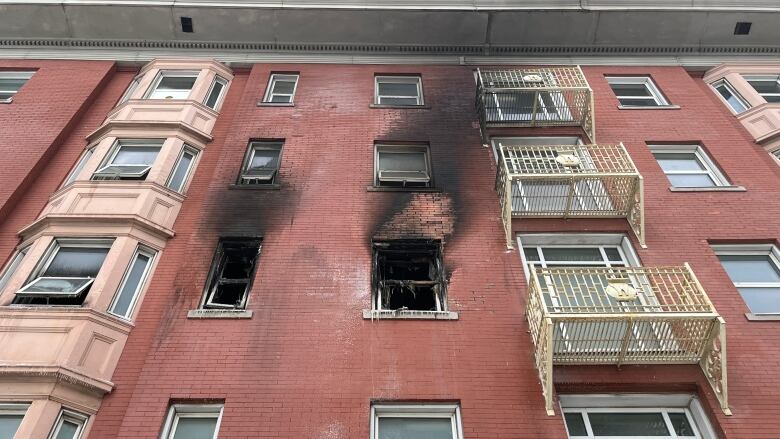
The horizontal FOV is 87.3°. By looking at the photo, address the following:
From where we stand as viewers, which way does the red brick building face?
facing the viewer
